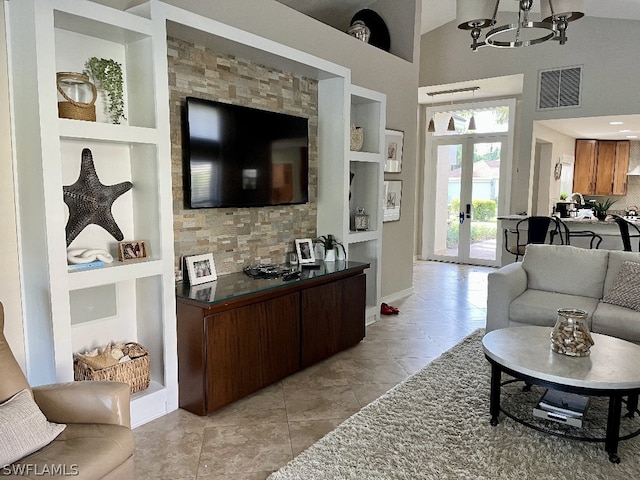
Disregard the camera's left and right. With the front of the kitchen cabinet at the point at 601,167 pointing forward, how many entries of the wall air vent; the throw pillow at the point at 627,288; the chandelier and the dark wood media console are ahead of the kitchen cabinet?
4

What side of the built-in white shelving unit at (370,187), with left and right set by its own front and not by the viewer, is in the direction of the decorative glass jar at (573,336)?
front

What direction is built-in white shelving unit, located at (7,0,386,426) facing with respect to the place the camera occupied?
facing the viewer and to the right of the viewer

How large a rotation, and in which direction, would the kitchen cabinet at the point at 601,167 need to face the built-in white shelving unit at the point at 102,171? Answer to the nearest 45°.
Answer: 0° — it already faces it

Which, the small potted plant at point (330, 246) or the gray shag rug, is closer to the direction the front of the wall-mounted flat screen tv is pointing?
the gray shag rug

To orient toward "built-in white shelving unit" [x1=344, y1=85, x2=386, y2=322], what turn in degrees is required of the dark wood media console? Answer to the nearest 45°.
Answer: approximately 90° to its left

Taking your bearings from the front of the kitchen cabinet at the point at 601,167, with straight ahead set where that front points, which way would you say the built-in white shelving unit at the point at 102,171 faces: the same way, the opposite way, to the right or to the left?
to the left

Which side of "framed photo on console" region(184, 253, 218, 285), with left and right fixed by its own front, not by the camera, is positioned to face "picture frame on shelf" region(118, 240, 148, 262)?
right

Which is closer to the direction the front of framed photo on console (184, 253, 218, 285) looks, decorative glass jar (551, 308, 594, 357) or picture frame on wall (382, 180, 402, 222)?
the decorative glass jar

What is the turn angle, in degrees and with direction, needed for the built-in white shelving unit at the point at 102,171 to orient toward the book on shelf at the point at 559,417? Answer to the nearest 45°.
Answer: approximately 45° to its left

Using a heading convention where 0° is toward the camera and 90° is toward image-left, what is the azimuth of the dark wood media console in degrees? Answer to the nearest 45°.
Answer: approximately 315°

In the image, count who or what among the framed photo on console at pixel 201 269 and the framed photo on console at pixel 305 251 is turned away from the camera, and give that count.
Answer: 0

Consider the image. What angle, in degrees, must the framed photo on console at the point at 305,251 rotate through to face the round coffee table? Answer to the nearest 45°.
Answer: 0° — it already faces it

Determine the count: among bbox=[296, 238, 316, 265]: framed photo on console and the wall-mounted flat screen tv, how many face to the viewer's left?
0
